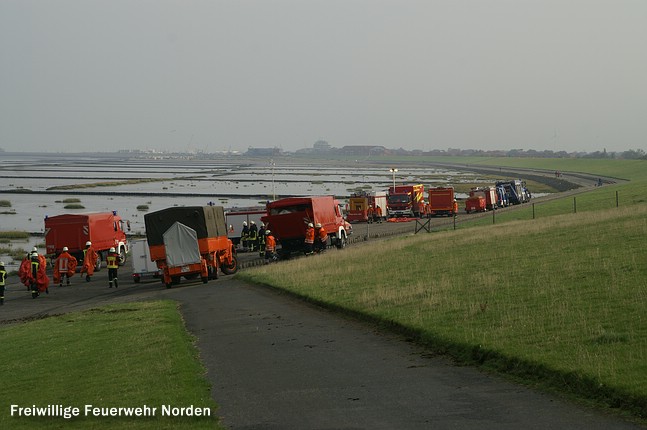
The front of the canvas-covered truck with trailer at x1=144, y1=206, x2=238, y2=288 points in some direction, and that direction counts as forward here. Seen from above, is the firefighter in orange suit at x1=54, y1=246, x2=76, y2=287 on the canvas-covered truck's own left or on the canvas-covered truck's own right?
on the canvas-covered truck's own left

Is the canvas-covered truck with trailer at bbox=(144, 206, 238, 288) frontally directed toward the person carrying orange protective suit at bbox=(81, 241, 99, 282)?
no

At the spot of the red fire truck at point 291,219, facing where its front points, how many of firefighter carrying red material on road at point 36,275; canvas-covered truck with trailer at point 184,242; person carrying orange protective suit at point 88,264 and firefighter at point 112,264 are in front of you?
0

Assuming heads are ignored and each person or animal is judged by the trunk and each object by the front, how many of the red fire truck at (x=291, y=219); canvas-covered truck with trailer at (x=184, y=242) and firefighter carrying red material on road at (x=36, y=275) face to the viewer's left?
0

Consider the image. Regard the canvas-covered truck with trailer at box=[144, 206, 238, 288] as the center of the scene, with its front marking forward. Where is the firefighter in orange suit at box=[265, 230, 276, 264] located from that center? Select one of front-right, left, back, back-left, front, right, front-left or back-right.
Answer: front

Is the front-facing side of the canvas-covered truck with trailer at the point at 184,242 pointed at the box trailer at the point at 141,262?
no

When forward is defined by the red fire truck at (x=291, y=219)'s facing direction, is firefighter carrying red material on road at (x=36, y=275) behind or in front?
behind

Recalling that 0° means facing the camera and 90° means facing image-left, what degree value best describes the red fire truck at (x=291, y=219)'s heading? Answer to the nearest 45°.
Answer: approximately 225°

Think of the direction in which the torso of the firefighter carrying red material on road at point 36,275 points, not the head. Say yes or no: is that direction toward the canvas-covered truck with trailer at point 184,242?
no

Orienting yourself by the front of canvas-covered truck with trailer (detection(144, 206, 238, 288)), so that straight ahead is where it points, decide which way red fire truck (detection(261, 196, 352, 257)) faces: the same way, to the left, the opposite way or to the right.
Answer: the same way

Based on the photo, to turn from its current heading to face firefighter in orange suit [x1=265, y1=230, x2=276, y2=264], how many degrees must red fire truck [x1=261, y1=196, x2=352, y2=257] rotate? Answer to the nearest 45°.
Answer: approximately 180°

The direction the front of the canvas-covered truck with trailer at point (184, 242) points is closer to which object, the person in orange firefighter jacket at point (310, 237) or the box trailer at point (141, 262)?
the person in orange firefighter jacket

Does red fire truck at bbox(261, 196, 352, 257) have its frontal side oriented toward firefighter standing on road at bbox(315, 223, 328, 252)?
no
